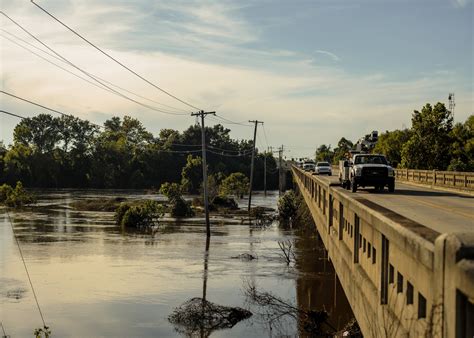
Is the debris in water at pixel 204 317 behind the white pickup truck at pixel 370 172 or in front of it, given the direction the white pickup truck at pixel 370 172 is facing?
in front

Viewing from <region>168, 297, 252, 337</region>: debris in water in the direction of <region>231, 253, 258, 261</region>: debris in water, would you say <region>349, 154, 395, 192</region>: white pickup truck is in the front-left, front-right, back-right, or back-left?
front-right

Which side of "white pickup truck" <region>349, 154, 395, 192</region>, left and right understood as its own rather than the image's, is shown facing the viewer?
front

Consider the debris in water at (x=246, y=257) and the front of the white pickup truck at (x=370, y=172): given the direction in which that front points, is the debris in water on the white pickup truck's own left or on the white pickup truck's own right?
on the white pickup truck's own right

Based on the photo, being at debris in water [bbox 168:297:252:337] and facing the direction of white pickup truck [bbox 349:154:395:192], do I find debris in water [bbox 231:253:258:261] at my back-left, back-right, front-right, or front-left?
front-left
